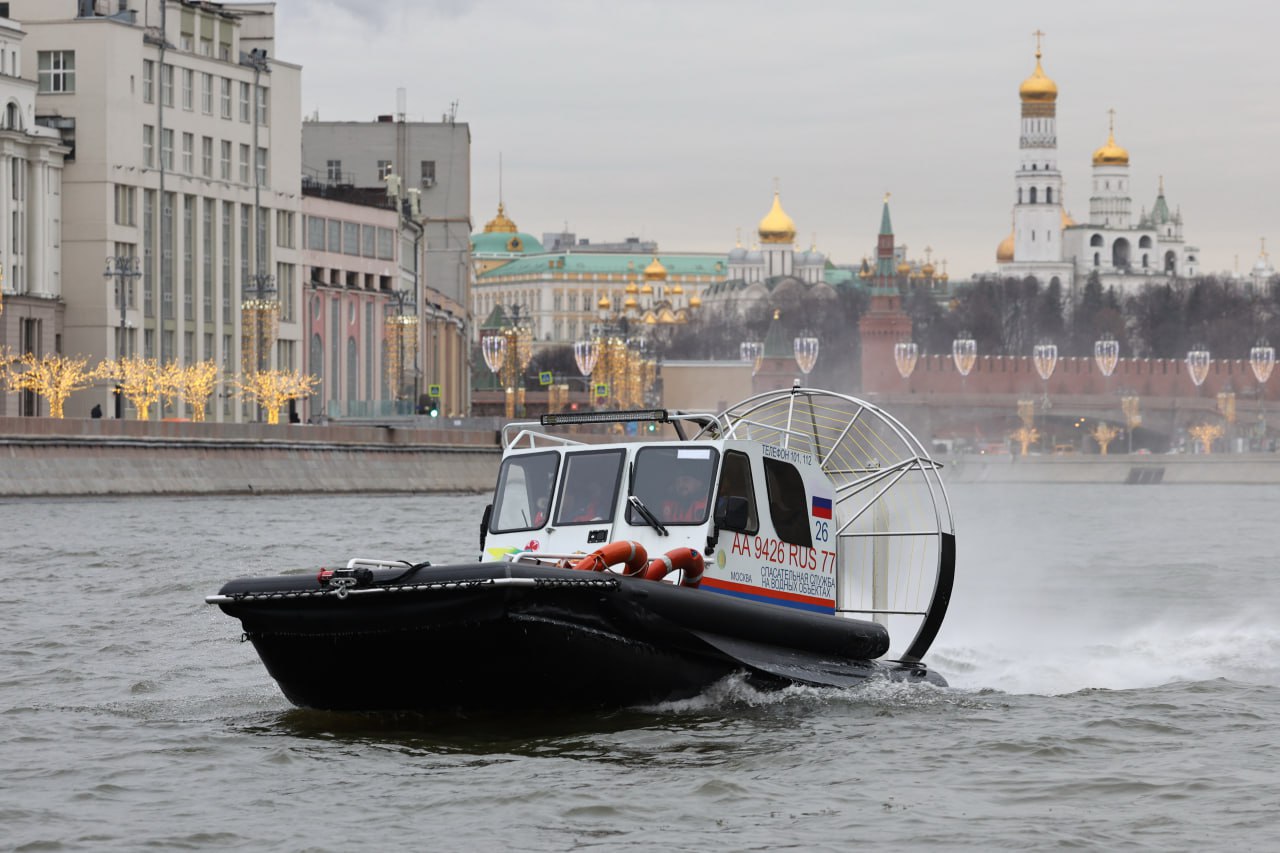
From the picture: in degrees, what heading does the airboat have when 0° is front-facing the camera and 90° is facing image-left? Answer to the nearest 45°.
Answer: approximately 45°
